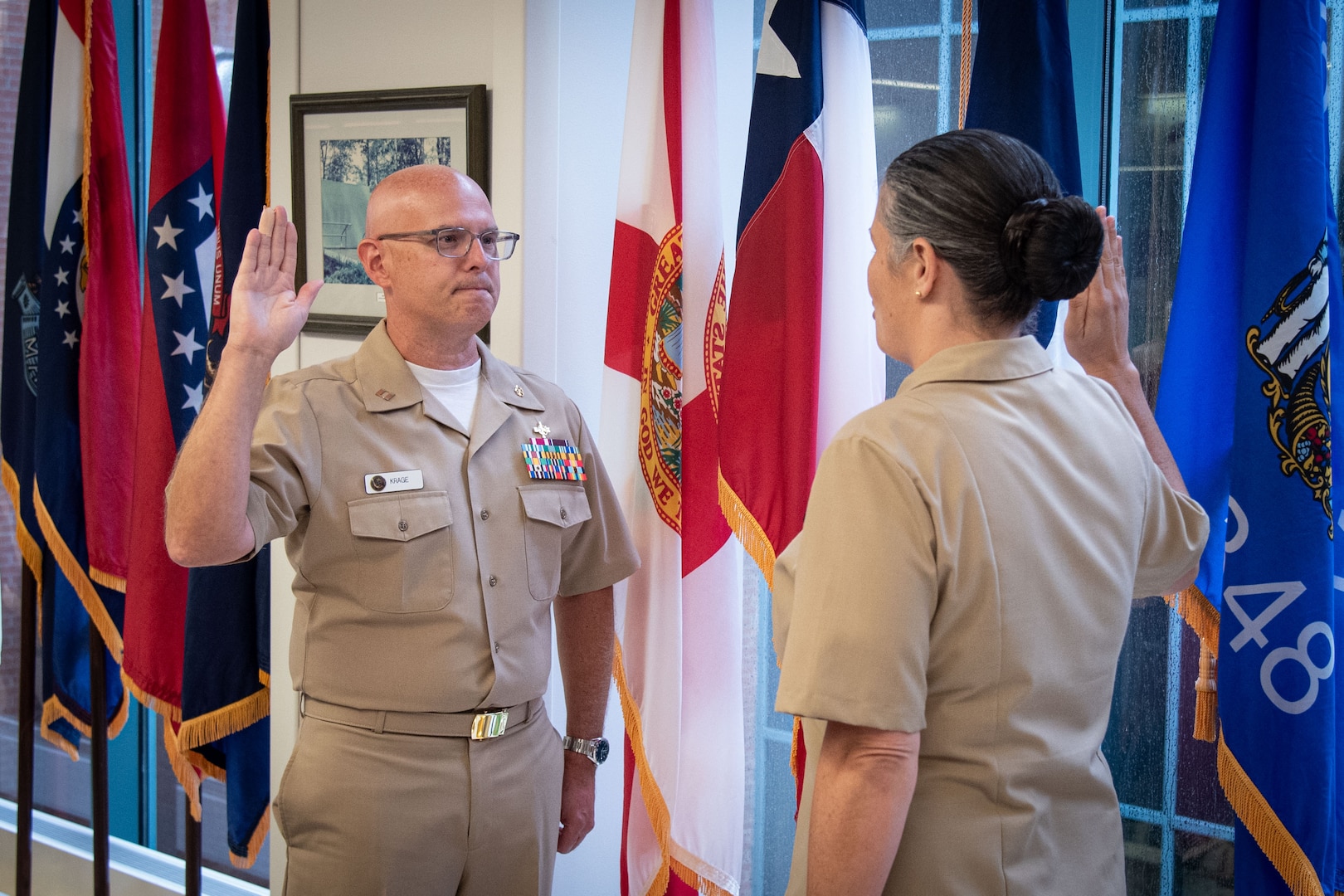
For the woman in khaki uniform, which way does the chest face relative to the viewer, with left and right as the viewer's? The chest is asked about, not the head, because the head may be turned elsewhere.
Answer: facing away from the viewer and to the left of the viewer

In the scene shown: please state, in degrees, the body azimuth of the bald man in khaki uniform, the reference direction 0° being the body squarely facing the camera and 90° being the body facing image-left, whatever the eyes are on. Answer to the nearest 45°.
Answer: approximately 315°

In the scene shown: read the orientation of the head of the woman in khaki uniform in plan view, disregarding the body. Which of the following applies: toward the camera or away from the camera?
away from the camera

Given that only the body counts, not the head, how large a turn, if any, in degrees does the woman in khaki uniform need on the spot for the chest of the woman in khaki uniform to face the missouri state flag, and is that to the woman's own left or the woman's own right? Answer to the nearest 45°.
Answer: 0° — they already face it

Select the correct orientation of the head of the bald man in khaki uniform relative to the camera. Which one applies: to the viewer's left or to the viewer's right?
to the viewer's right

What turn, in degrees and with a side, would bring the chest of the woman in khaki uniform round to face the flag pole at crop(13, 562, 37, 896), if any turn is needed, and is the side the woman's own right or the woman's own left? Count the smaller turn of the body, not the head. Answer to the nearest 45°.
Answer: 0° — they already face it

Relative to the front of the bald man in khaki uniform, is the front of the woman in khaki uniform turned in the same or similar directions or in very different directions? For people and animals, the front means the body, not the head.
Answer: very different directions
